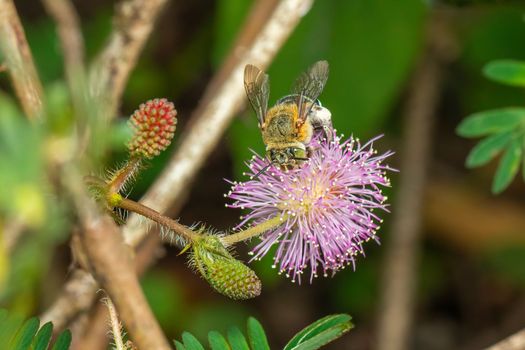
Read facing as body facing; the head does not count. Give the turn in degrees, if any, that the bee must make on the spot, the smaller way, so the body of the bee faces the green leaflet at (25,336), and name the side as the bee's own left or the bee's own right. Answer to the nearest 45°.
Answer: approximately 45° to the bee's own right

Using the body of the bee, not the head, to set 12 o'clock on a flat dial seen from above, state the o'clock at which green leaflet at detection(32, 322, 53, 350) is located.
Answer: The green leaflet is roughly at 2 o'clock from the bee.

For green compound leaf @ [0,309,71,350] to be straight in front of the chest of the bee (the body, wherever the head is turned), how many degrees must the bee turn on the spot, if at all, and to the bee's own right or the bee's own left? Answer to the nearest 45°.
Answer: approximately 45° to the bee's own right

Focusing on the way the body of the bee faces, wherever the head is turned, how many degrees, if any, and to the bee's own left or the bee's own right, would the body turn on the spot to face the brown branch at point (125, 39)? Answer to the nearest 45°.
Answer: approximately 135° to the bee's own right

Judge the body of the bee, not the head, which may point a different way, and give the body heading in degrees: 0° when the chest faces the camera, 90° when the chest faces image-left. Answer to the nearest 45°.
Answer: approximately 0°

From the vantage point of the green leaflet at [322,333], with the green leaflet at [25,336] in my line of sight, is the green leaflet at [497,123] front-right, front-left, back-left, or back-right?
back-right

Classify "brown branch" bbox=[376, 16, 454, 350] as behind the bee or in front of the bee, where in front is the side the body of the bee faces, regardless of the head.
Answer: behind
